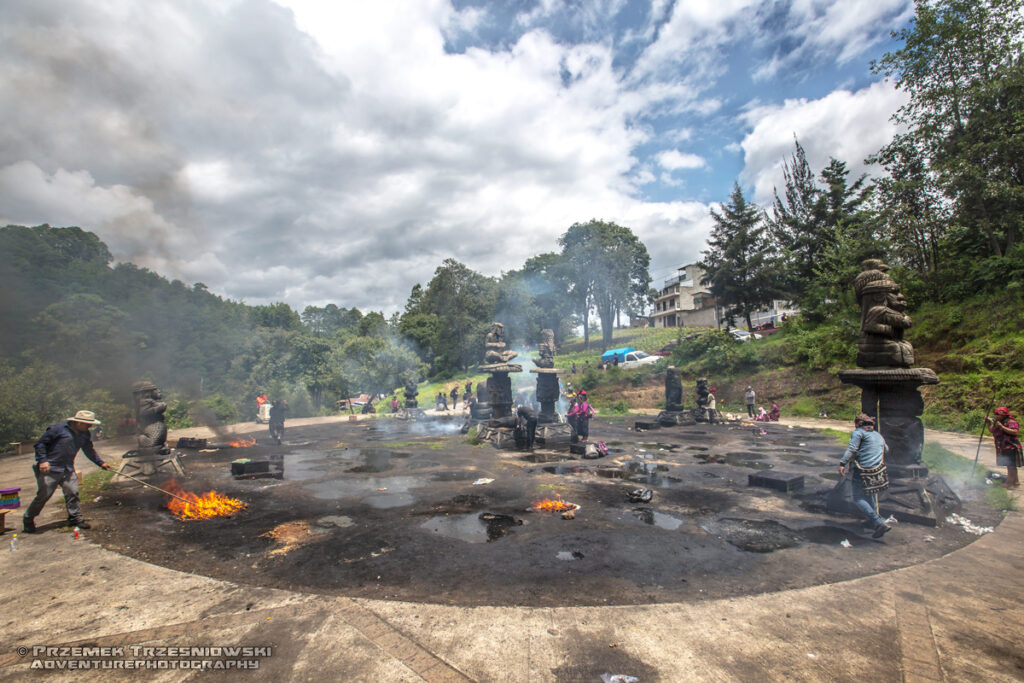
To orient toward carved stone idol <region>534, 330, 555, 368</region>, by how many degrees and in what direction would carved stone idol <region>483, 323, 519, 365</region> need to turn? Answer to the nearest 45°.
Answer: approximately 45° to its left

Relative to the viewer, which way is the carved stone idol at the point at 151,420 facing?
to the viewer's right

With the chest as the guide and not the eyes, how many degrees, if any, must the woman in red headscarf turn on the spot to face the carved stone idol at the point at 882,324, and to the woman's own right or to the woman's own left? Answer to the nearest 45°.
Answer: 0° — they already face it

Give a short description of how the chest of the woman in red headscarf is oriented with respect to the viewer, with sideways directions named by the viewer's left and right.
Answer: facing the viewer and to the left of the viewer

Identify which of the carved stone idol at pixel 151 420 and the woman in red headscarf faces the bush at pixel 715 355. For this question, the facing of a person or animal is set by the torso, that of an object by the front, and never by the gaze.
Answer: the carved stone idol

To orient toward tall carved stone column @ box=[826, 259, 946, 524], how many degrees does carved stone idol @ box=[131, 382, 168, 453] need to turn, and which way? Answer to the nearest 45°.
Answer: approximately 45° to its right

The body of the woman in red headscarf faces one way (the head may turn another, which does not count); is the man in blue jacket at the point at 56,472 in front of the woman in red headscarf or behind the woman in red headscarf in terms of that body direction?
in front

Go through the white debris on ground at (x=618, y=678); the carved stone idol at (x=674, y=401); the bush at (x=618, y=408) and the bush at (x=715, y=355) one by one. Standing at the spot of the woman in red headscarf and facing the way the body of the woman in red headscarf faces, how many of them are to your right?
3

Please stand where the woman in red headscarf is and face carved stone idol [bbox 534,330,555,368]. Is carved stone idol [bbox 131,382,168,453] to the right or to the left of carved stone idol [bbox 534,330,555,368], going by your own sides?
left
